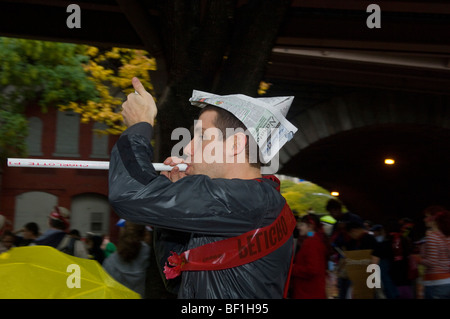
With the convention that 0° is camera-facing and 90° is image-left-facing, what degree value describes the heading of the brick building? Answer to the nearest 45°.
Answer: approximately 0°

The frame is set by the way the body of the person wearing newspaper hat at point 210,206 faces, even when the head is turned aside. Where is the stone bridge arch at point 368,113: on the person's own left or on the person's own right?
on the person's own right

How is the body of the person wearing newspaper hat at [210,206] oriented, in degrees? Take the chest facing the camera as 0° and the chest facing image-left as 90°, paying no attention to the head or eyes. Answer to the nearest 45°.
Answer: approximately 90°

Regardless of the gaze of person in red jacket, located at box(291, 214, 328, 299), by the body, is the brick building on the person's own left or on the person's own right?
on the person's own right

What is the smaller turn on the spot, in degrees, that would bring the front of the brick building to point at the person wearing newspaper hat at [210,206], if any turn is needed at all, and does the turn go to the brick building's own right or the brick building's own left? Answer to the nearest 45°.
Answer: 0° — it already faces them
